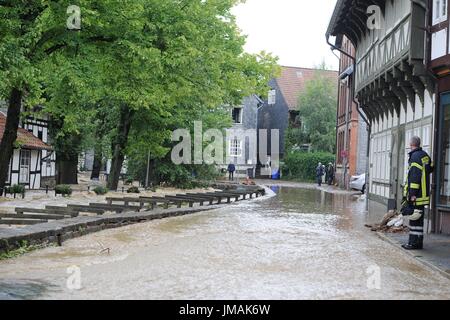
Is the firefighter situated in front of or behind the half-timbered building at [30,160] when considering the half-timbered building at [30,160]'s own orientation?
in front

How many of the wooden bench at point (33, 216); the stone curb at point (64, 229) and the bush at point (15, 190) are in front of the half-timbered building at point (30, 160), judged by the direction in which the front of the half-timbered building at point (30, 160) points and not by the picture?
3

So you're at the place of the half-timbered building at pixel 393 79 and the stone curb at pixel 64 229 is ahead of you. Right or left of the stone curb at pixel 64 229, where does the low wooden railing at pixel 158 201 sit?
right

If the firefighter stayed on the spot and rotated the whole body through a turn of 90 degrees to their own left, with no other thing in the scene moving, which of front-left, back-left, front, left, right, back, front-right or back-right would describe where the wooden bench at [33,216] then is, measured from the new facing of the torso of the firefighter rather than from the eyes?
front-right

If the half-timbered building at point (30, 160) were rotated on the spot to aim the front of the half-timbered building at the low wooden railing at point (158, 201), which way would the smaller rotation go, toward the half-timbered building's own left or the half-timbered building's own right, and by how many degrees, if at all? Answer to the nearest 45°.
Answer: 0° — it already faces it

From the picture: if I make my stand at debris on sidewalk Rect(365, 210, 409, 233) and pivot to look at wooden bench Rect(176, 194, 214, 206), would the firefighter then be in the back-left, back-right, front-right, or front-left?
back-left

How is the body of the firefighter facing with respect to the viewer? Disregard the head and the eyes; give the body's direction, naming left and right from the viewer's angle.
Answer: facing away from the viewer and to the left of the viewer

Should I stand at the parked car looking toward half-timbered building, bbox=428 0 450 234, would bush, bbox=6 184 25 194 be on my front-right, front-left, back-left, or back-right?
front-right

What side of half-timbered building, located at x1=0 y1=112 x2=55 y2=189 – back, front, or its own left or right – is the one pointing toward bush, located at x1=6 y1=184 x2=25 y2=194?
front
